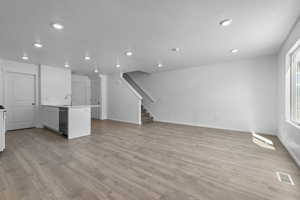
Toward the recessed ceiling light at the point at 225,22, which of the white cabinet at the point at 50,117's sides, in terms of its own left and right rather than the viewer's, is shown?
left

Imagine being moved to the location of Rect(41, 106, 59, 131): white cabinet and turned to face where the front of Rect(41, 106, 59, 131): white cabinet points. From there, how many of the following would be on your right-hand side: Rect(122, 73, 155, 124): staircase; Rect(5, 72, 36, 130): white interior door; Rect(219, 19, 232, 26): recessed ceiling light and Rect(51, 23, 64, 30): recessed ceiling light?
1

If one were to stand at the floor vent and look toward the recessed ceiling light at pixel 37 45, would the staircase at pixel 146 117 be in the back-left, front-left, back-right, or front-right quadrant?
front-right

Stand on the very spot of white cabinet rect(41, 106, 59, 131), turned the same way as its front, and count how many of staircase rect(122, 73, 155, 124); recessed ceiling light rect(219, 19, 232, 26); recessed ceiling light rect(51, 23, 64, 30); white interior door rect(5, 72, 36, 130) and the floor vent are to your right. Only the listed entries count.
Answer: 1

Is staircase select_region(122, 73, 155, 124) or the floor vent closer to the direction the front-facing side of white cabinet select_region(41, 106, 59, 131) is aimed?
the floor vent

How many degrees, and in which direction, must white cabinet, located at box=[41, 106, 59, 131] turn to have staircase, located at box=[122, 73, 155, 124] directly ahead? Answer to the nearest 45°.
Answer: approximately 135° to its left

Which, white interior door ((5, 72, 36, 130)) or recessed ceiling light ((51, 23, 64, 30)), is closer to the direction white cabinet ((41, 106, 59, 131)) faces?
the recessed ceiling light

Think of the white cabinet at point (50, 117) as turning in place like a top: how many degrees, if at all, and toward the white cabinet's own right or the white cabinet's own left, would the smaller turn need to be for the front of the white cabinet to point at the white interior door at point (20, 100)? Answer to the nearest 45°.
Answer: approximately 90° to the white cabinet's own right

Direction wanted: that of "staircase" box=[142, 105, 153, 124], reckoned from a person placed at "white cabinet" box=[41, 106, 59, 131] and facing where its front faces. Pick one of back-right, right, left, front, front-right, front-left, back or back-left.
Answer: back-left

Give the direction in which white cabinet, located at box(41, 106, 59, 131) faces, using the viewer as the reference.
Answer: facing the viewer and to the left of the viewer

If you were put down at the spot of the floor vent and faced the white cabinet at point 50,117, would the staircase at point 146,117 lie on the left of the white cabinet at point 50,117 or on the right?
right

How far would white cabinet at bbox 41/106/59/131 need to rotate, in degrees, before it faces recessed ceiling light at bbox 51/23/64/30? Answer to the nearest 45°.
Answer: approximately 45° to its left
